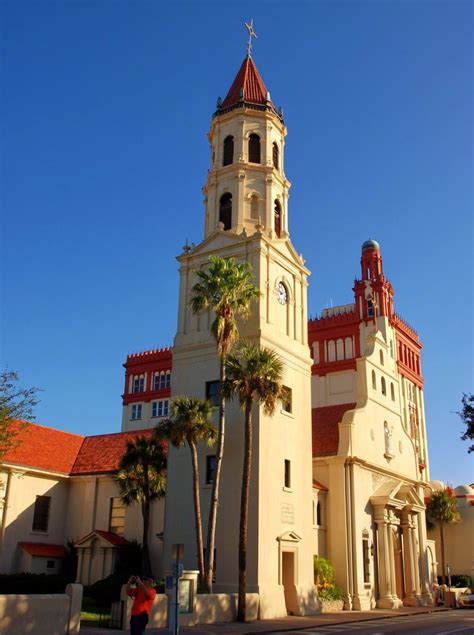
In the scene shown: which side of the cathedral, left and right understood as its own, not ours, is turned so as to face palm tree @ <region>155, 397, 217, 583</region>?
right

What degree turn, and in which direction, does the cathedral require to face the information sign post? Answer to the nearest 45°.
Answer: approximately 45° to its right

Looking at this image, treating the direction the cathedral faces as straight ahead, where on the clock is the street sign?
The street sign is roughly at 2 o'clock from the cathedral.

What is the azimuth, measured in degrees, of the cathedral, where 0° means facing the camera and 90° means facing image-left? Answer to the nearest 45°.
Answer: approximately 315°

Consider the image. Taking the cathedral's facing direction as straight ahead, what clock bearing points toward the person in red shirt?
The person in red shirt is roughly at 2 o'clock from the cathedral.
